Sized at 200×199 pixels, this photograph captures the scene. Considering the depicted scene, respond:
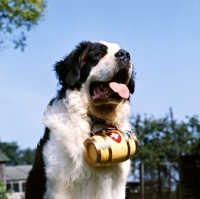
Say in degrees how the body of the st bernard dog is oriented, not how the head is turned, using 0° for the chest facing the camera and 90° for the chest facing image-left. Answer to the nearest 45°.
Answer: approximately 315°
